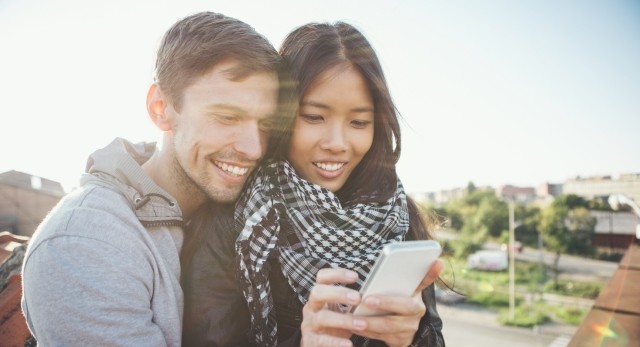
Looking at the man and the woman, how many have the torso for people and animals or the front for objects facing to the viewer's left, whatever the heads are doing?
0

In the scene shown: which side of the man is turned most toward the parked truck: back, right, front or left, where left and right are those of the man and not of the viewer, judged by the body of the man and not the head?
left

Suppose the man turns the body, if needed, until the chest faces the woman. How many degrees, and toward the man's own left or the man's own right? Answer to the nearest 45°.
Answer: approximately 45° to the man's own left

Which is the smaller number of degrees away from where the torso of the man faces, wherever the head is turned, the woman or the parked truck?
the woman

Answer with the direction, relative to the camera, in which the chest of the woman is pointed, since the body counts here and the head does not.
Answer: toward the camera

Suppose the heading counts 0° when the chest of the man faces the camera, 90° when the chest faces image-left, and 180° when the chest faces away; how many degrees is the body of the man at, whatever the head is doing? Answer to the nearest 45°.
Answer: approximately 315°

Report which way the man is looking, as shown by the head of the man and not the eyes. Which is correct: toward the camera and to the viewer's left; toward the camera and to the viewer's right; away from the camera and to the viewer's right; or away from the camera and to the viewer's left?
toward the camera and to the viewer's right

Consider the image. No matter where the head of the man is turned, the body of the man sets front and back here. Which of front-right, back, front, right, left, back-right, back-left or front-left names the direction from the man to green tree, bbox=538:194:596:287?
left
